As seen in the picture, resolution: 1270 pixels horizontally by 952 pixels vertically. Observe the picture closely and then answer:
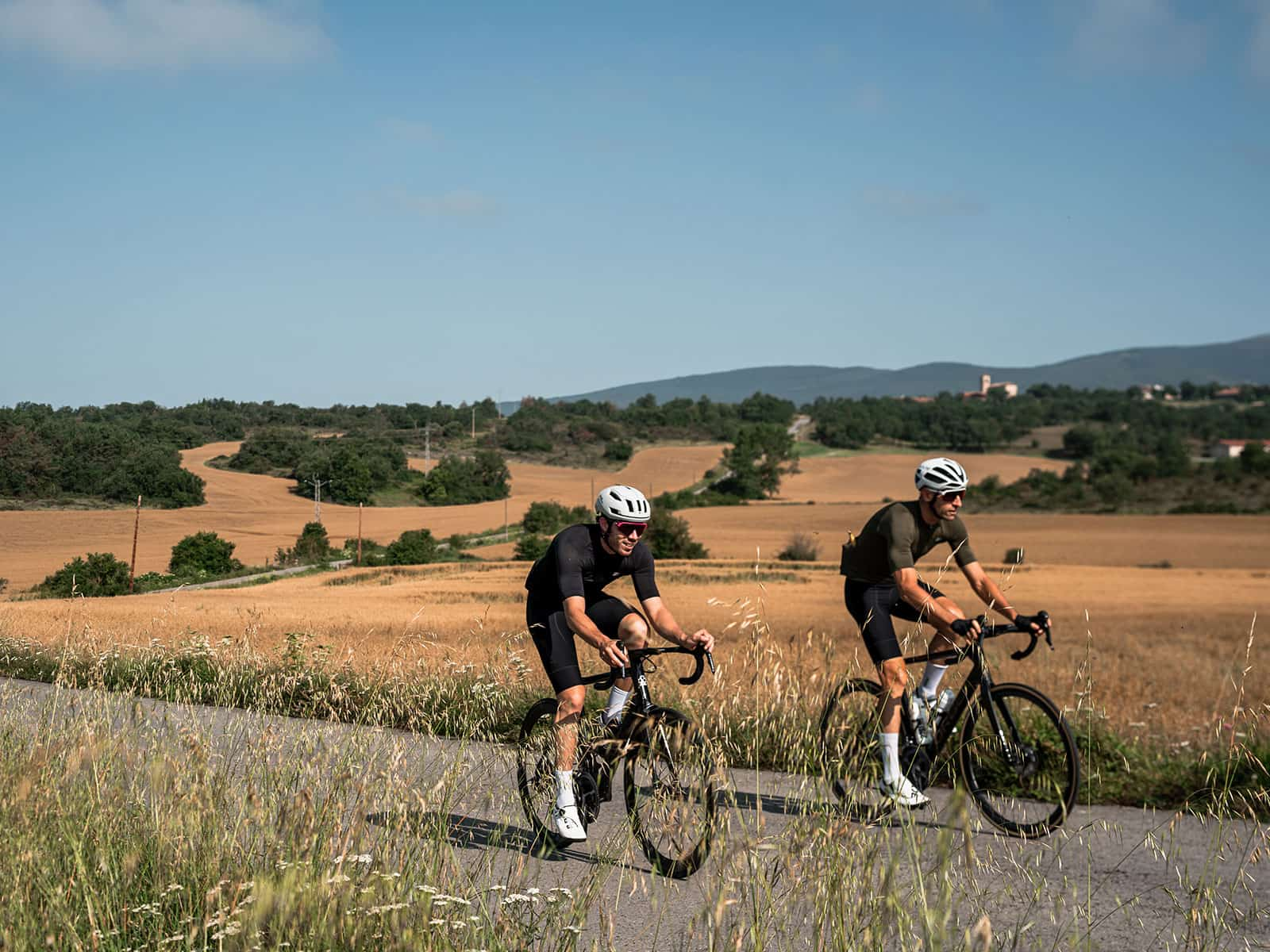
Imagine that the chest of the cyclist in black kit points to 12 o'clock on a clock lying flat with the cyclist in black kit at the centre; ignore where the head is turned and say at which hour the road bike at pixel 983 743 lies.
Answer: The road bike is roughly at 10 o'clock from the cyclist in black kit.

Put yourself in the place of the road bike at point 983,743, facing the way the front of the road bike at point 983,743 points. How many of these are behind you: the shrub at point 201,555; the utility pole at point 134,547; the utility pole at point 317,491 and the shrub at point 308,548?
4

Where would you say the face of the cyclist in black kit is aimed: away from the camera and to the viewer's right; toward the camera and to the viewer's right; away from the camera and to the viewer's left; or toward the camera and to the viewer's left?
toward the camera and to the viewer's right

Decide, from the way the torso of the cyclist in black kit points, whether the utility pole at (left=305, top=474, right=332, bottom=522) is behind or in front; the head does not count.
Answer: behind

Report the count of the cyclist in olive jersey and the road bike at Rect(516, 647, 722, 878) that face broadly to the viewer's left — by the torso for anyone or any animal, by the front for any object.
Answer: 0

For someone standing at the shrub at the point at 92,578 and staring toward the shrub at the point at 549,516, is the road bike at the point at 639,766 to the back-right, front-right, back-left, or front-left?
back-right

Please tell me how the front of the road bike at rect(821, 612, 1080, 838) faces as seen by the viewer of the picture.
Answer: facing the viewer and to the right of the viewer

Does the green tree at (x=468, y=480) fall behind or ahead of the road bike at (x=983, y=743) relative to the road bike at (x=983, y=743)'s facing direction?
behind

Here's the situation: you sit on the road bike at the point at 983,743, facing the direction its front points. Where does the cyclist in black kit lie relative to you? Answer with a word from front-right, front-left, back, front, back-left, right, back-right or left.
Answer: right

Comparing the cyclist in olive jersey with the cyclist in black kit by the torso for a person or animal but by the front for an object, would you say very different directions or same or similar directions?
same or similar directions

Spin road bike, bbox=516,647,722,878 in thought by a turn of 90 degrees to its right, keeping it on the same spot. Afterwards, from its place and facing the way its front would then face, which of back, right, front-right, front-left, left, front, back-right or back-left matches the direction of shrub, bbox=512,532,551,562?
back-right

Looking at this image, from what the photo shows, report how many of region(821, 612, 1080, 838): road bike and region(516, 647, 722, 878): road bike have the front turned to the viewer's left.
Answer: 0

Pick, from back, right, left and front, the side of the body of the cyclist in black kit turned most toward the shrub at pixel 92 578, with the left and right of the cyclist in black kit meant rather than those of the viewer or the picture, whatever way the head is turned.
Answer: back

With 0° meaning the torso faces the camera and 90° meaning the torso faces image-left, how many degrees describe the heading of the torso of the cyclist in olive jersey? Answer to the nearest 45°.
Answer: approximately 315°

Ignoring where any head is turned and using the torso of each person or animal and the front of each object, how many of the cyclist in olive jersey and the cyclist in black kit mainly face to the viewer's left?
0
